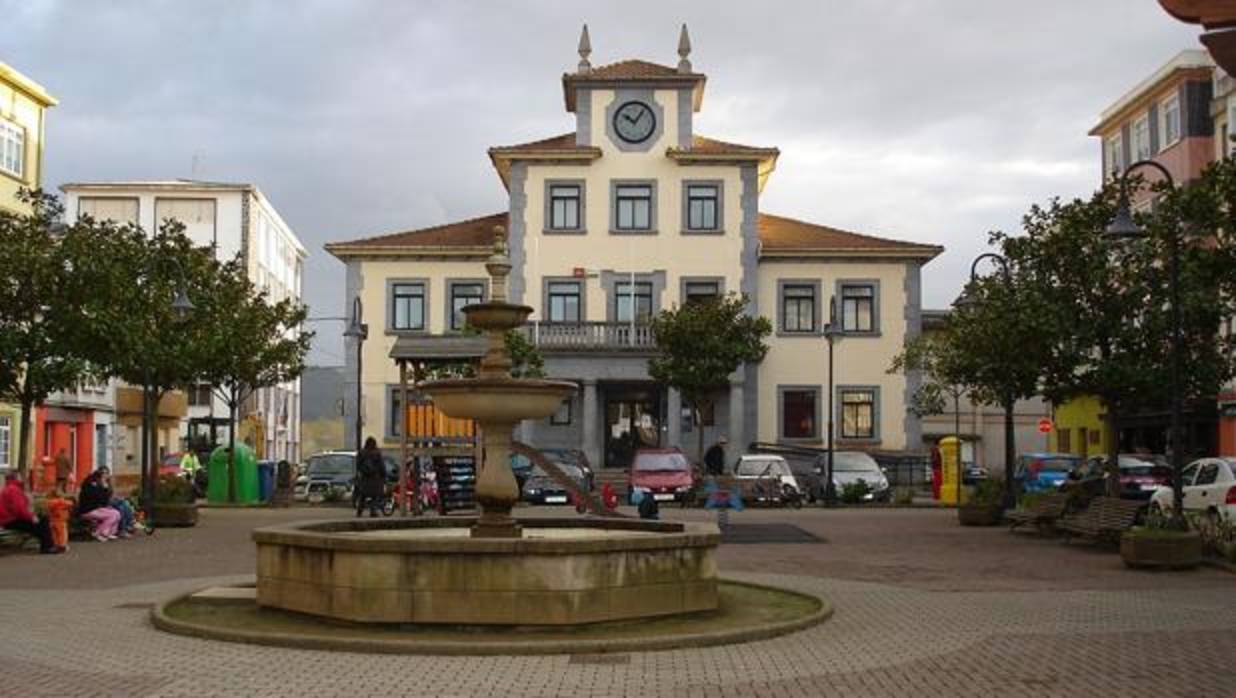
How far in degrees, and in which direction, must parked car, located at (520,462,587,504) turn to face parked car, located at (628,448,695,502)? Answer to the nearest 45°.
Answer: approximately 90° to its left

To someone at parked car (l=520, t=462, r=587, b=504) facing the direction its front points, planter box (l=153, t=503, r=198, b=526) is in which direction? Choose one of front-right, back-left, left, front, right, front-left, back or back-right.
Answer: front-right

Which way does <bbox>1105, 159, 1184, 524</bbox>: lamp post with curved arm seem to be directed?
to the viewer's left

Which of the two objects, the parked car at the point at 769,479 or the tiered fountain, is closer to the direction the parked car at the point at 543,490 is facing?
the tiered fountain

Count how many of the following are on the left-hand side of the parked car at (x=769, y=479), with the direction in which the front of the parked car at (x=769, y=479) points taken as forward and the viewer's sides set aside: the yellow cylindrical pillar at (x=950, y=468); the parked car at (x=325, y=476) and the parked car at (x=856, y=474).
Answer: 2

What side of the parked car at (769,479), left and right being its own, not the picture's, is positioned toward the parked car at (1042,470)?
left

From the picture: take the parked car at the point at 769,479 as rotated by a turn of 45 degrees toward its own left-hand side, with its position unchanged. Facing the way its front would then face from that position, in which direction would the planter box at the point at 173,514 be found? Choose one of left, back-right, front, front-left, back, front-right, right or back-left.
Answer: back-right

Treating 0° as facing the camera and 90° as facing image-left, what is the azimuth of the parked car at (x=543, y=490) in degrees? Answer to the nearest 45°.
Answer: approximately 0°

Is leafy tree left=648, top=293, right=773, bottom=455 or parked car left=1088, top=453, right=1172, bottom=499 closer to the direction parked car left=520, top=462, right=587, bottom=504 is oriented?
the parked car

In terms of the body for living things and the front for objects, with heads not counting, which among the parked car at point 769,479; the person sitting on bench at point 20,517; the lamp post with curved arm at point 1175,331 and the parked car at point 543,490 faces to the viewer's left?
the lamp post with curved arm

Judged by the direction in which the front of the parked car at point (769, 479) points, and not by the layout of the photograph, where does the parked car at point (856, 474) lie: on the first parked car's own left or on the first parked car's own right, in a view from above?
on the first parked car's own left

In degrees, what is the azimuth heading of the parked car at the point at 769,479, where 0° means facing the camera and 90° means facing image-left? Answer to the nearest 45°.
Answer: approximately 315°
